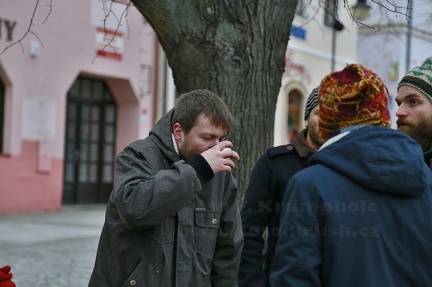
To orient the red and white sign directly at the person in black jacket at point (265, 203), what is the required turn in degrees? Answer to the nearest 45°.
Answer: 0° — it already faces them

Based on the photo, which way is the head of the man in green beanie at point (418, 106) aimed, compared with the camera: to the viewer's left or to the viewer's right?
to the viewer's left

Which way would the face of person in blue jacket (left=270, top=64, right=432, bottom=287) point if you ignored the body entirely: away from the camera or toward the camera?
away from the camera

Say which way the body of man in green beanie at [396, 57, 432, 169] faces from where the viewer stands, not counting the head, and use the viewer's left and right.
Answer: facing the viewer and to the left of the viewer

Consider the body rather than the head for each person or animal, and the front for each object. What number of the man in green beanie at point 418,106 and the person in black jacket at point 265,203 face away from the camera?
0

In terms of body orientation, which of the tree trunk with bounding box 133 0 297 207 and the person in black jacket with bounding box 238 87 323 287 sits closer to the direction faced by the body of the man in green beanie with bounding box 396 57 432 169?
the person in black jacket

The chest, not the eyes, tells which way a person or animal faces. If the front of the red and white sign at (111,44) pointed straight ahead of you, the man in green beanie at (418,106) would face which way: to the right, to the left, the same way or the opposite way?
to the right

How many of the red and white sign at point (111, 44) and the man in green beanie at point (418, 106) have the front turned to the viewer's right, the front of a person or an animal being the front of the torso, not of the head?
0

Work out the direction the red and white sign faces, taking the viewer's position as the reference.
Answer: facing the viewer
